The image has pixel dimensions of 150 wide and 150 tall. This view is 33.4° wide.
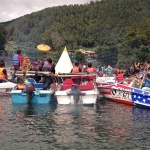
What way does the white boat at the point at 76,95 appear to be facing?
away from the camera

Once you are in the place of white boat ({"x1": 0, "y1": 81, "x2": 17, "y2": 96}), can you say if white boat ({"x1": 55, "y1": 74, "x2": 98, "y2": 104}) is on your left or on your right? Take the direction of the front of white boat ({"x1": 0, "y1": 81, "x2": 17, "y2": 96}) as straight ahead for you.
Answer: on your right

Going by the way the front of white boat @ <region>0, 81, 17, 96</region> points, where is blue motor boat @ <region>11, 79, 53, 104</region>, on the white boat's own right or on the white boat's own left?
on the white boat's own right

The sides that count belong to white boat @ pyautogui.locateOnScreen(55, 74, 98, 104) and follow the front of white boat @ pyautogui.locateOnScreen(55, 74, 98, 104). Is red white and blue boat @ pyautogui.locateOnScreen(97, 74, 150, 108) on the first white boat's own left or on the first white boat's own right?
on the first white boat's own right

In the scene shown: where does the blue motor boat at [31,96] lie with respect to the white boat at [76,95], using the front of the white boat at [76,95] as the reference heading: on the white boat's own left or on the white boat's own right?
on the white boat's own left
